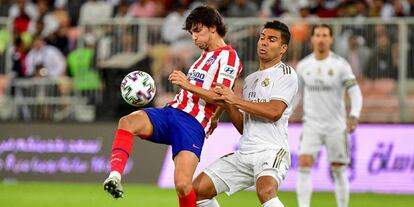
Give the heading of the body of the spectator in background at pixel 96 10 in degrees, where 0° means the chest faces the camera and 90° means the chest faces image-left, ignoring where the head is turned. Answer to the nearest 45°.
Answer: approximately 0°

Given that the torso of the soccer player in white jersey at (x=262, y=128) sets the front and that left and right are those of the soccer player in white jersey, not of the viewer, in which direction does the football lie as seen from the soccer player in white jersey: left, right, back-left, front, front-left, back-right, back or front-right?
front-right

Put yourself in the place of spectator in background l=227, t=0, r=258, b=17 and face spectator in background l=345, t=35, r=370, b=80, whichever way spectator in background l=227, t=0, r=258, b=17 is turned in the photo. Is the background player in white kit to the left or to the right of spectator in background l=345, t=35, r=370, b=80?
right

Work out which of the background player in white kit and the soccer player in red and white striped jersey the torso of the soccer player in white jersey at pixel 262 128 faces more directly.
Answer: the soccer player in red and white striped jersey

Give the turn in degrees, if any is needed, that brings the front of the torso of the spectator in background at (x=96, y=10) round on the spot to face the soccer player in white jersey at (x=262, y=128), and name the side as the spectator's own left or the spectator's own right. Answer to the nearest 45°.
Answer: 0° — they already face them

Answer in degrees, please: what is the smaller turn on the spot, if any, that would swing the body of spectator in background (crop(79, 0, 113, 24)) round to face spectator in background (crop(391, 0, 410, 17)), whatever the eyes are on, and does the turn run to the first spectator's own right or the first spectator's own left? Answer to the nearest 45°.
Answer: approximately 45° to the first spectator's own left

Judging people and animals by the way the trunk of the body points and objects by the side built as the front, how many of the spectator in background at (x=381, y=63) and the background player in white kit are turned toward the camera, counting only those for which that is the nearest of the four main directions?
2

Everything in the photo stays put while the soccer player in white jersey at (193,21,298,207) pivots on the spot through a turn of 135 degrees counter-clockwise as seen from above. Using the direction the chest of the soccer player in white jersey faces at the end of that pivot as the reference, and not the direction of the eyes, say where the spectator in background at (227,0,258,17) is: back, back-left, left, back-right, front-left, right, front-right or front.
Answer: left
